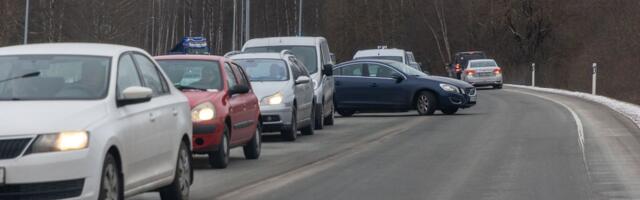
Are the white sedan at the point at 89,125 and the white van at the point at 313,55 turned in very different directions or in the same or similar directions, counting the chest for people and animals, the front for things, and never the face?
same or similar directions

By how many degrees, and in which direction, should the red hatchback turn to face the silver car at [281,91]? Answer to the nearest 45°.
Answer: approximately 135° to its right

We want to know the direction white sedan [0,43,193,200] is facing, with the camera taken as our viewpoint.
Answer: facing the viewer and to the left of the viewer

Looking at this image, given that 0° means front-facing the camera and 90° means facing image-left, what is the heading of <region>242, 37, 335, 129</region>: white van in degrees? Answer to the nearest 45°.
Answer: approximately 45°

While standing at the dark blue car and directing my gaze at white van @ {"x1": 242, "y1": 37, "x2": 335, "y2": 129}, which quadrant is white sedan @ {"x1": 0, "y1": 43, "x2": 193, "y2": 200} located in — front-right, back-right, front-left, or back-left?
front-left

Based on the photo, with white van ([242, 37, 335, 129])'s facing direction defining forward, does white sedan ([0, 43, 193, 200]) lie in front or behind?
in front

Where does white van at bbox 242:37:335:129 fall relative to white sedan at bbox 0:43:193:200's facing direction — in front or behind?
behind

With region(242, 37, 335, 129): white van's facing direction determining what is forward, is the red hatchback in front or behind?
in front

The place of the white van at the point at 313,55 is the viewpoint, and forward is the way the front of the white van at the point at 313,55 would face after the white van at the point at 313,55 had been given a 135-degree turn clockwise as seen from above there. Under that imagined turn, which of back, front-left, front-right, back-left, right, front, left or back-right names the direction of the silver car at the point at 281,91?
back

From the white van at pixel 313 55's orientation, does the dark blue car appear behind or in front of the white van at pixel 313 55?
behind

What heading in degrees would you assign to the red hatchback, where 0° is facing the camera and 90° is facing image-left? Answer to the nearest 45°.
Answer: approximately 45°

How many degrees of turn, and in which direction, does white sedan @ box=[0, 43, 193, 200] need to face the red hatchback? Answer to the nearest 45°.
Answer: approximately 135° to its right

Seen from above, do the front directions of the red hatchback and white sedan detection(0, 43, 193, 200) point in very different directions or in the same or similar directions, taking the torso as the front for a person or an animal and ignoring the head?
same or similar directions

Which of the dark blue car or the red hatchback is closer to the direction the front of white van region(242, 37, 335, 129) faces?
the red hatchback

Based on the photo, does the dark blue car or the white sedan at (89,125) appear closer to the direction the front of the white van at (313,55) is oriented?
the white sedan

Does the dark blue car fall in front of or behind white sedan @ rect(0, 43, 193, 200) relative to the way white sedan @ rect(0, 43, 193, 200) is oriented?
behind

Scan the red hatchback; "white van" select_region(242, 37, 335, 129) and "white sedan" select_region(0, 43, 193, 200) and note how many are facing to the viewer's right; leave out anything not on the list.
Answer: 0
